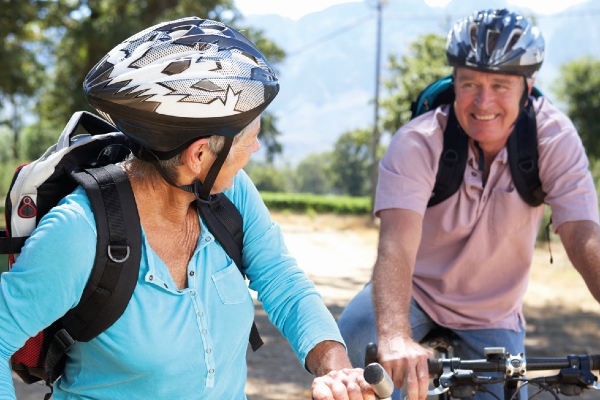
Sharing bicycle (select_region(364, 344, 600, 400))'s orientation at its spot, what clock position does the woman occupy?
The woman is roughly at 2 o'clock from the bicycle.

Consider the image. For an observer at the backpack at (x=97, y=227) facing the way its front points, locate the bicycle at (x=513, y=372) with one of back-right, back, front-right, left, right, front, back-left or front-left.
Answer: back-right

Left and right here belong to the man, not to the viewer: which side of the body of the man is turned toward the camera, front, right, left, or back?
front

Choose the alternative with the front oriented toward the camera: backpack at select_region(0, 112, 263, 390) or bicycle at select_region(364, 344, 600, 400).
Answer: the bicycle

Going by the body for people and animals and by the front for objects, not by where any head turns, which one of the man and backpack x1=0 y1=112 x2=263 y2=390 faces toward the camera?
the man

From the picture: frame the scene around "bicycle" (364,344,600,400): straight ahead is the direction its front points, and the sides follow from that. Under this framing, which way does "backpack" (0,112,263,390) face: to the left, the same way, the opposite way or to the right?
to the right

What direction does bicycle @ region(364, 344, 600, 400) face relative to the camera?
toward the camera

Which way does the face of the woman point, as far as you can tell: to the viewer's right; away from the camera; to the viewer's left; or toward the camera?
to the viewer's right

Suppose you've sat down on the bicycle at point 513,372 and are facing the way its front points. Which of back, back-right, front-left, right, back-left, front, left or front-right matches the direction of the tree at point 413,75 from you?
back

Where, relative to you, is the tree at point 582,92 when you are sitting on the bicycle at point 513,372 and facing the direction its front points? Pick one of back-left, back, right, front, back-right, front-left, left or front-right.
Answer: back

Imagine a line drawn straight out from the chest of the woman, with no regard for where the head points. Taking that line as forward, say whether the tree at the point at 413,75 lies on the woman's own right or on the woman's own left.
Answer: on the woman's own left

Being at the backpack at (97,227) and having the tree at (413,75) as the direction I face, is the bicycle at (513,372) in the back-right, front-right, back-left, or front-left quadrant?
front-right

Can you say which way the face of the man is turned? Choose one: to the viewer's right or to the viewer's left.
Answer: to the viewer's left

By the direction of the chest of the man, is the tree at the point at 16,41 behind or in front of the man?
behind

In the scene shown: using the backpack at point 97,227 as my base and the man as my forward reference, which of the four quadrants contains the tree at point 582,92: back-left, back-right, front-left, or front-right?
front-left

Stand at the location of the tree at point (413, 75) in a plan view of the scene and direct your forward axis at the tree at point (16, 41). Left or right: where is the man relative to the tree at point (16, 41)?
left

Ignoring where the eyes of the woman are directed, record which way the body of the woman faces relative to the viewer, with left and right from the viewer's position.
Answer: facing the viewer and to the right of the viewer
